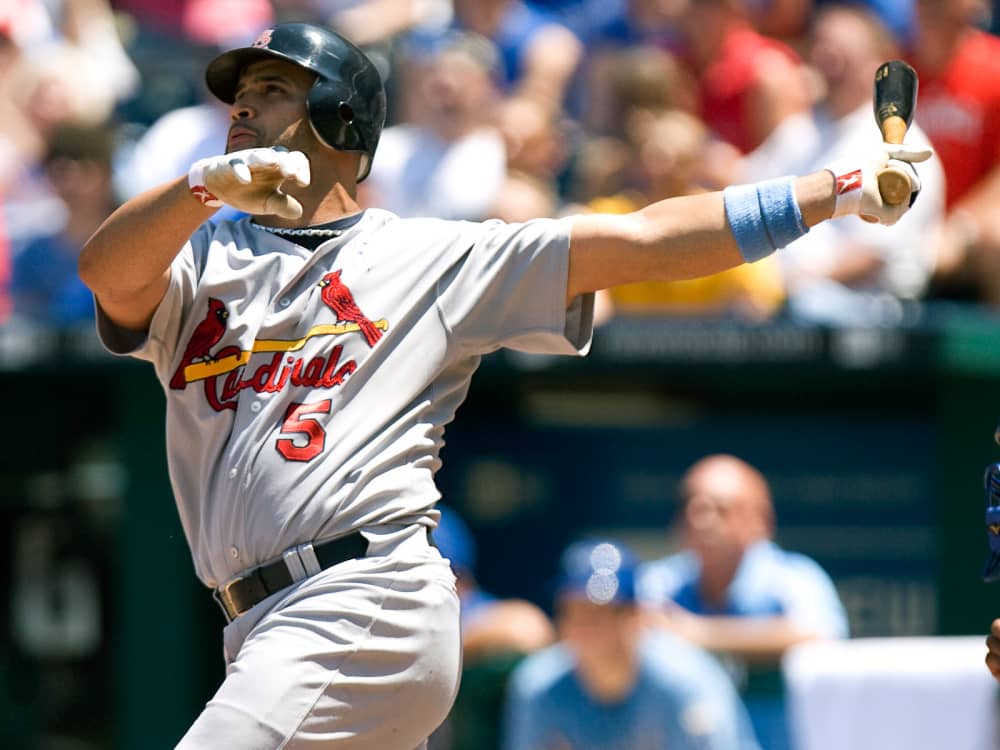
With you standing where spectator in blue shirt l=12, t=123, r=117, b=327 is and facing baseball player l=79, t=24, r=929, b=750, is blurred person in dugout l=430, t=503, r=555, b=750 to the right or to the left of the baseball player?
left

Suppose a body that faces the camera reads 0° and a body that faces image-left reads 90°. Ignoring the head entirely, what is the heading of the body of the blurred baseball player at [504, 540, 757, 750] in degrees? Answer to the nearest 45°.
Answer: approximately 0°

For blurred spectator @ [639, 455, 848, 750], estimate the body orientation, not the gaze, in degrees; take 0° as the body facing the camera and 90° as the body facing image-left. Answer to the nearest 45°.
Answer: approximately 45°

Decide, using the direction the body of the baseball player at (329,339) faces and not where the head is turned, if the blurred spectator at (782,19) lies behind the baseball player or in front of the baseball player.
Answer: behind

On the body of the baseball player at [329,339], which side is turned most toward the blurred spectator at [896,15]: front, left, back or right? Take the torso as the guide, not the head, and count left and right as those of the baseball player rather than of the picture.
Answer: back

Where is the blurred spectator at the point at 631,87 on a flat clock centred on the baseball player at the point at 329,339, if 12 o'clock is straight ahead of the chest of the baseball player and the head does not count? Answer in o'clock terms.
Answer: The blurred spectator is roughly at 5 o'clock from the baseball player.

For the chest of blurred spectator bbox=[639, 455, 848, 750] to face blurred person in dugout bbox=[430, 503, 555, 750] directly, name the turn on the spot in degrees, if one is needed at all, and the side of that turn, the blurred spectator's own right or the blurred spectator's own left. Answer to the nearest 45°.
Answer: approximately 45° to the blurred spectator's own right

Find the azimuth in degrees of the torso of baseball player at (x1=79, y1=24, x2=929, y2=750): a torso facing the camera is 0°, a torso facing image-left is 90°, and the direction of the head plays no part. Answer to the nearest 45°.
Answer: approximately 45°
